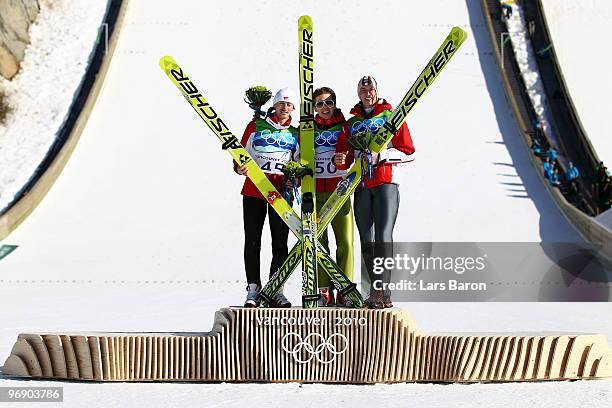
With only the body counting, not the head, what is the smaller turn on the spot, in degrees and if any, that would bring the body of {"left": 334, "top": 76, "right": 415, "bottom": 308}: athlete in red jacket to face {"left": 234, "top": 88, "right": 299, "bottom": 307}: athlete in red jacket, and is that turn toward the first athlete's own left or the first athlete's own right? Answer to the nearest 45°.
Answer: approximately 90° to the first athlete's own right

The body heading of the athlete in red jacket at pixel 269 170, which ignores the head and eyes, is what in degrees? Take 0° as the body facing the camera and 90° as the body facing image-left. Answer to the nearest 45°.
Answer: approximately 0°

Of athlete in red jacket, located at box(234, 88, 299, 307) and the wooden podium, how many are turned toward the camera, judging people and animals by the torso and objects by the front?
2

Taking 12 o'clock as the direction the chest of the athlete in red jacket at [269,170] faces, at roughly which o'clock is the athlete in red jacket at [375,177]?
the athlete in red jacket at [375,177] is roughly at 9 o'clock from the athlete in red jacket at [269,170].

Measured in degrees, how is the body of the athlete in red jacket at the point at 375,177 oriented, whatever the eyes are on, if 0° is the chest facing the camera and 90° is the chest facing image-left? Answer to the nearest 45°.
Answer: approximately 0°
